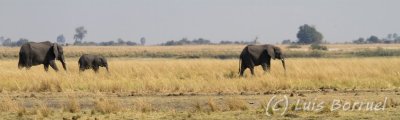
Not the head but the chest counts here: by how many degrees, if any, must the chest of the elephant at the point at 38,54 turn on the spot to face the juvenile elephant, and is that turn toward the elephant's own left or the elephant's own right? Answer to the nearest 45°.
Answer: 0° — it already faces it

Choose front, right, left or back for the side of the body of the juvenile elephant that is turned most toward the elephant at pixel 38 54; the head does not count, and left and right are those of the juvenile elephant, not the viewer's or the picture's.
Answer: back

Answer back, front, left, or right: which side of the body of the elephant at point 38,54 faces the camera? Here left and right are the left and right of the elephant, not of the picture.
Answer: right

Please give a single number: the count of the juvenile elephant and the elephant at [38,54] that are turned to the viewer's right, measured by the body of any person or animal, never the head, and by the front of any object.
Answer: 2

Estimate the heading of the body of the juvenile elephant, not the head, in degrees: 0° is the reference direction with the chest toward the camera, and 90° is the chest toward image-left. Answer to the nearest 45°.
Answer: approximately 270°
